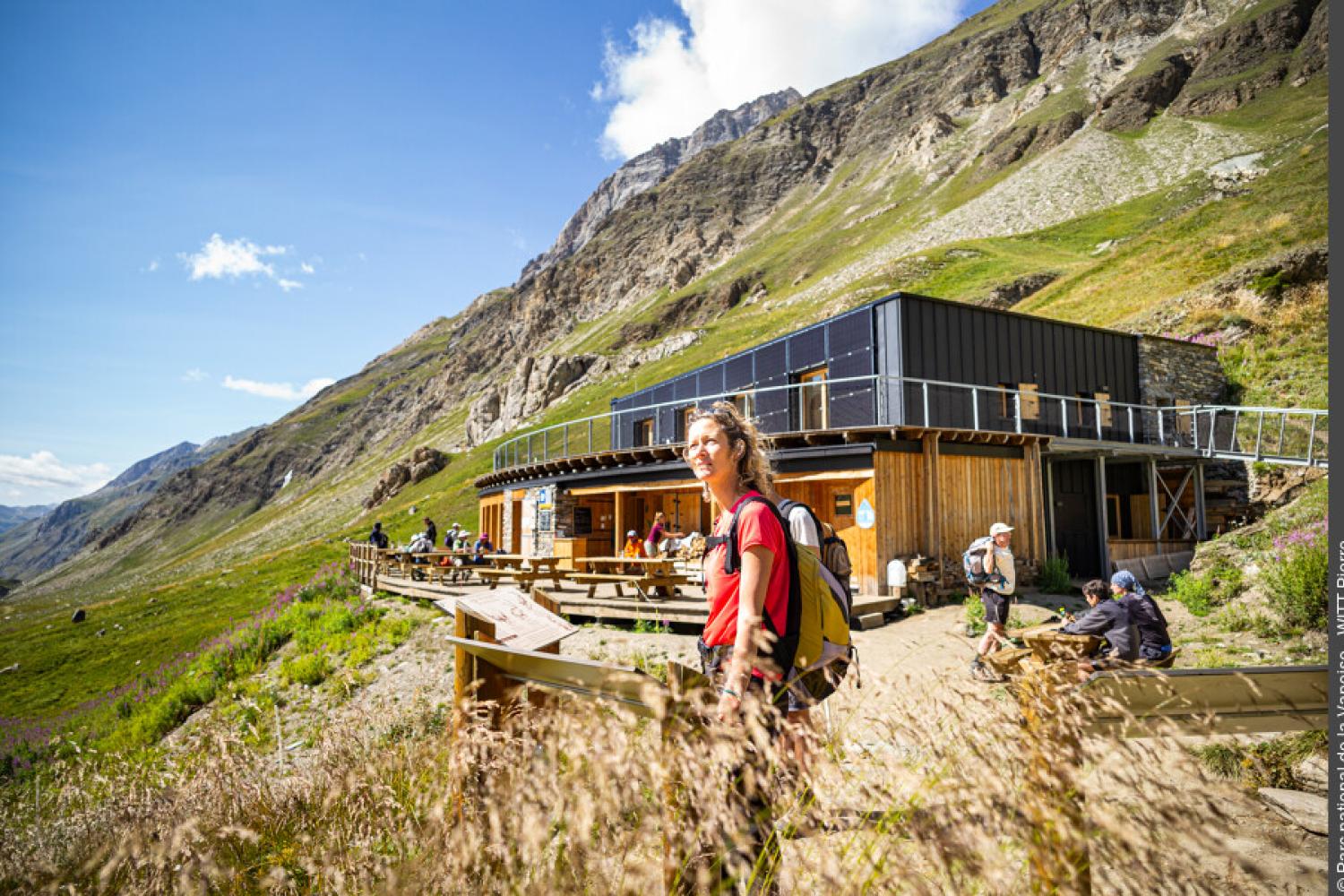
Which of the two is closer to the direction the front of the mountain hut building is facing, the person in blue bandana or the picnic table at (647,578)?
the picnic table

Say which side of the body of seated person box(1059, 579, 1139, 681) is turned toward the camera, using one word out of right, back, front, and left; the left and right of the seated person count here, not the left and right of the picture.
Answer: left

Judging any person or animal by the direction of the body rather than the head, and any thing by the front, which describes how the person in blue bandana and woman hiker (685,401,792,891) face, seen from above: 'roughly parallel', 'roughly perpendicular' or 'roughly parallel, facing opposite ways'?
roughly perpendicular

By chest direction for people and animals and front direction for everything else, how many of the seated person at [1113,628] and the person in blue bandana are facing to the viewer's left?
2

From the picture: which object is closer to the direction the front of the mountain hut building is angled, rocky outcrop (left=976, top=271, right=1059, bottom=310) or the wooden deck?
the wooden deck

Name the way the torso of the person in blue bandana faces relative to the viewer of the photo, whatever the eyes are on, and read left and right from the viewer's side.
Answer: facing to the left of the viewer

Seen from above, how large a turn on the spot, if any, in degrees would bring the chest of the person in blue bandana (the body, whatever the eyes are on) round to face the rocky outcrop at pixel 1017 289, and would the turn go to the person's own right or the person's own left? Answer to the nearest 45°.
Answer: approximately 90° to the person's own right

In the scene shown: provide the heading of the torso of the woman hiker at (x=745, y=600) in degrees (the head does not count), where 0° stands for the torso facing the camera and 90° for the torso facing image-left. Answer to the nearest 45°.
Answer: approximately 45°
